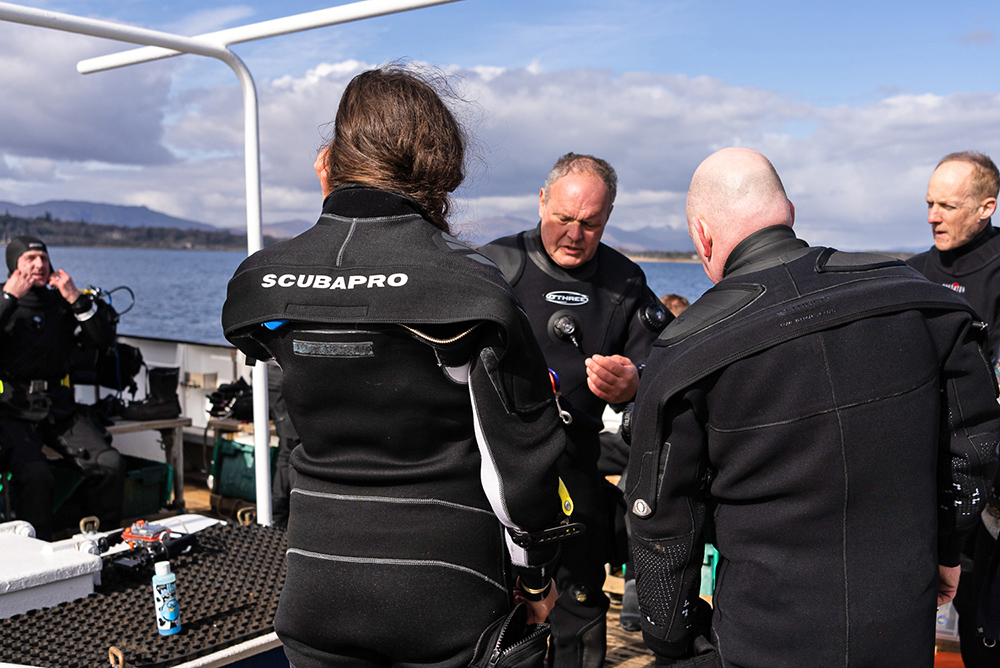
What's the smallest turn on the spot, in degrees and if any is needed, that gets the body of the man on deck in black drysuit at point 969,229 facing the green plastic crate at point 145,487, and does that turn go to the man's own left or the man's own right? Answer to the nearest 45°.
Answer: approximately 45° to the man's own right

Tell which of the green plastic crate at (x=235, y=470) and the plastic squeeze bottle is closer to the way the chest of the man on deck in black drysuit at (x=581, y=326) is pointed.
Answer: the plastic squeeze bottle

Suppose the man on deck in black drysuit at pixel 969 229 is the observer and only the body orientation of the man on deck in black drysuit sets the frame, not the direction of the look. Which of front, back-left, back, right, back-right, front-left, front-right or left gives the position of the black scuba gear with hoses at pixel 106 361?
front-right

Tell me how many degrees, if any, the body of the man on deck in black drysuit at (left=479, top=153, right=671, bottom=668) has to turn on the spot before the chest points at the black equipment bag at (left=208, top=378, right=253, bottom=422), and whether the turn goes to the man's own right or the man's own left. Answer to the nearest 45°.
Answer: approximately 135° to the man's own right

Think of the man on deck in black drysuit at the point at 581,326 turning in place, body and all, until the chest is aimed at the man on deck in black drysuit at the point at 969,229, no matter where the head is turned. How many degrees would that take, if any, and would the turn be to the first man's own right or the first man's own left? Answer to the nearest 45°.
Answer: approximately 135° to the first man's own left
